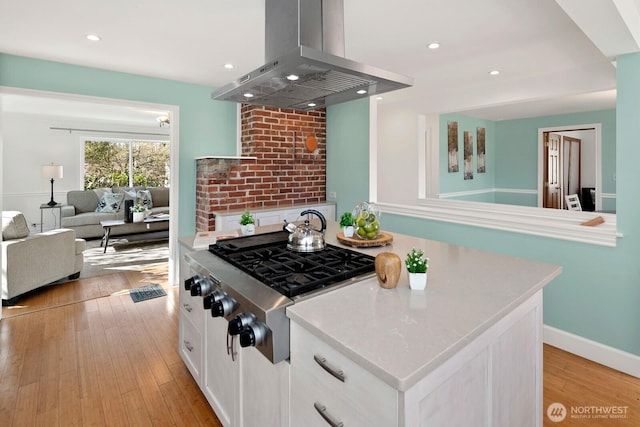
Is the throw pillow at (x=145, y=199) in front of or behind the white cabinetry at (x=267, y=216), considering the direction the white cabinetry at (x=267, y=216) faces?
behind

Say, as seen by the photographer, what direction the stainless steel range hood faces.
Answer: facing the viewer and to the left of the viewer

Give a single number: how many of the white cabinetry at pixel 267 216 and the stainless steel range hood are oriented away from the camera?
0

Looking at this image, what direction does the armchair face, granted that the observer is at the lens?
facing away from the viewer and to the right of the viewer

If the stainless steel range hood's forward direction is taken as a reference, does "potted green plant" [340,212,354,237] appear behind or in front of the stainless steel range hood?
behind

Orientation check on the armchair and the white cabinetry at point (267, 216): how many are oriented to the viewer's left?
0

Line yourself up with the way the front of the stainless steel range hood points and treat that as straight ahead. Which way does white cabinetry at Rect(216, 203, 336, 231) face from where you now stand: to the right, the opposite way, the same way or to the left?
to the left
